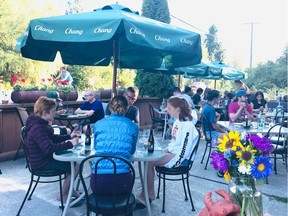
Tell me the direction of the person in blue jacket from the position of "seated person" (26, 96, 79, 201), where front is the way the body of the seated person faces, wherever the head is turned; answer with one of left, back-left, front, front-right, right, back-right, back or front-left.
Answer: front-right

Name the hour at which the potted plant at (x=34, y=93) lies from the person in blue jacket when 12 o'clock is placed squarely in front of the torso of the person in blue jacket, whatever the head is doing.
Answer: The potted plant is roughly at 11 o'clock from the person in blue jacket.

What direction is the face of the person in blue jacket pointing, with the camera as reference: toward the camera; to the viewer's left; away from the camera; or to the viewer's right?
away from the camera

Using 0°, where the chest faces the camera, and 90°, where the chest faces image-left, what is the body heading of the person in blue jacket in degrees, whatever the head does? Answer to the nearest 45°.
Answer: approximately 180°

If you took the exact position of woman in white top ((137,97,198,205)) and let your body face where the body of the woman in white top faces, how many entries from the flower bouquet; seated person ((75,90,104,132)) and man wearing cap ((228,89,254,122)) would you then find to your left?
1

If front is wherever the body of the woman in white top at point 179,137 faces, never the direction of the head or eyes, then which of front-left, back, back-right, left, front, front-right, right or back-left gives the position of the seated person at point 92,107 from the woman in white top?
front-right

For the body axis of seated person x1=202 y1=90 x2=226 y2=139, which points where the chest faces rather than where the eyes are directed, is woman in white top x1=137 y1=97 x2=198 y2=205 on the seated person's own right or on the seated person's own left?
on the seated person's own right

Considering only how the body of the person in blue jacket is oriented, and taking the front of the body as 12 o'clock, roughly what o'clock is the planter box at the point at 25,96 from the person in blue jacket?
The planter box is roughly at 11 o'clock from the person in blue jacket.

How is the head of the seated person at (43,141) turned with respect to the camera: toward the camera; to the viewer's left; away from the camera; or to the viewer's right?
to the viewer's right

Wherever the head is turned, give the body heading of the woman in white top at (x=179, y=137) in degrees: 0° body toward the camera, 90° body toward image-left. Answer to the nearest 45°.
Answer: approximately 90°

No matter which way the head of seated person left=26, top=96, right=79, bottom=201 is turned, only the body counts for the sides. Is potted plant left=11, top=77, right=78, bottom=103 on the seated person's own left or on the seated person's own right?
on the seated person's own left

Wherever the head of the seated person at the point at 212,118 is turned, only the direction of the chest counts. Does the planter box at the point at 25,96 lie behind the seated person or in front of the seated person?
behind
